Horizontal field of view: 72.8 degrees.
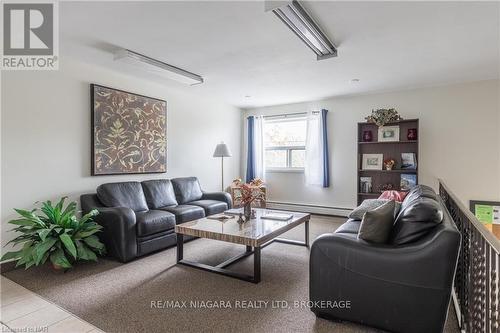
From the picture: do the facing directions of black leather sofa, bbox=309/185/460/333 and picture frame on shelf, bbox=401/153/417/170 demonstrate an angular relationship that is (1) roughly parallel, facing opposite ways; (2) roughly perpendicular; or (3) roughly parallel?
roughly perpendicular

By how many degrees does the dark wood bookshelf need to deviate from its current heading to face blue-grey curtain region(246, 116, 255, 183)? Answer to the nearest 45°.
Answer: approximately 90° to its right

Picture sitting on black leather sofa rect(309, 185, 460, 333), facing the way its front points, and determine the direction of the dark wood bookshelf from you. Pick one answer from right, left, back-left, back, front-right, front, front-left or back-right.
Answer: right

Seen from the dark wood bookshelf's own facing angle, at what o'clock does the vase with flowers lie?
The vase with flowers is roughly at 1 o'clock from the dark wood bookshelf.

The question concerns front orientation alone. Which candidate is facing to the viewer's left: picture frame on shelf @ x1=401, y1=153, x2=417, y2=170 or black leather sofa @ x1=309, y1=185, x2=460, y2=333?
the black leather sofa

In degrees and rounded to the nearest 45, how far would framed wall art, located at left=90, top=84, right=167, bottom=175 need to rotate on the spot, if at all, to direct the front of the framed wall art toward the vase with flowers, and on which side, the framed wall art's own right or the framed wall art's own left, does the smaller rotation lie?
0° — it already faces it

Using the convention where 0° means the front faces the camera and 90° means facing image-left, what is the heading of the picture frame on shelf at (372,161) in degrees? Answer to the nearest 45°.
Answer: approximately 0°

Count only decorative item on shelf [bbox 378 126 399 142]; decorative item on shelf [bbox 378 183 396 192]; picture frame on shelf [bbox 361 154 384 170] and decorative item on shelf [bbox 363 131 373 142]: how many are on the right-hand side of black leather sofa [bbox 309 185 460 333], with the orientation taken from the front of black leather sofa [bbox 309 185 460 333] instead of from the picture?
4

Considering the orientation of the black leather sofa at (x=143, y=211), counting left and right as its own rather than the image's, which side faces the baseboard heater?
left

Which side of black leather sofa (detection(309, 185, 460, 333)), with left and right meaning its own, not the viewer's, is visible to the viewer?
left
